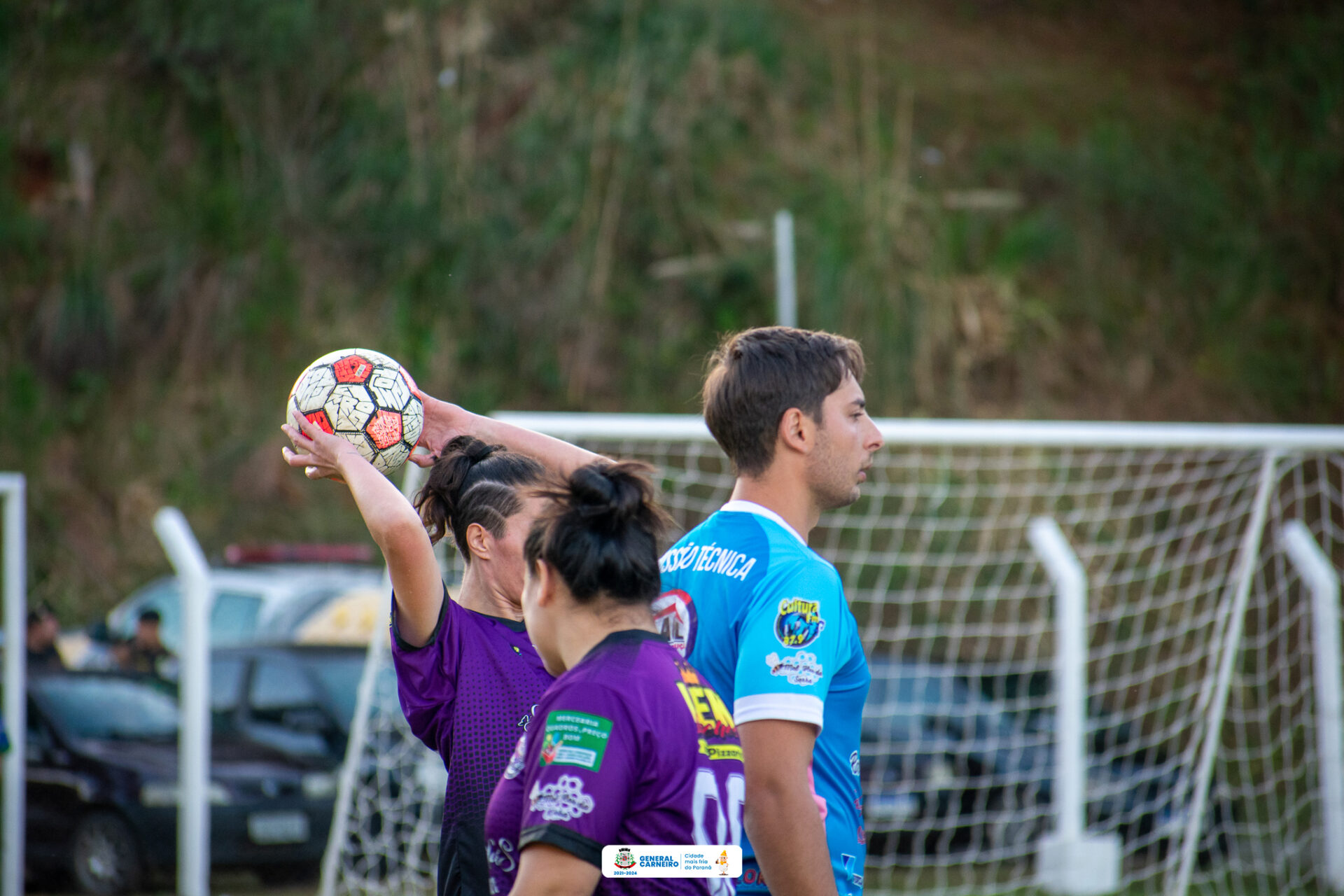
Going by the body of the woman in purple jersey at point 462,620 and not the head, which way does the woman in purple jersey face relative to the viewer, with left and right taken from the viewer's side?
facing to the right of the viewer

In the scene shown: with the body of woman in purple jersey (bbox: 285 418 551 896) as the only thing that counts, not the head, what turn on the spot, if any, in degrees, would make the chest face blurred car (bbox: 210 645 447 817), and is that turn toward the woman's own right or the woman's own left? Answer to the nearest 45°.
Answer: approximately 90° to the woman's own left

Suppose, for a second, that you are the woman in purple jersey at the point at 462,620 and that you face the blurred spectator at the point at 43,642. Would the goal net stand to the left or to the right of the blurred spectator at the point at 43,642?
right

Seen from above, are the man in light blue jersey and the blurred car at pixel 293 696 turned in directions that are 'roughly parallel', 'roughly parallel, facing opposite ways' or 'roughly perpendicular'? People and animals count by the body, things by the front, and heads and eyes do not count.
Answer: roughly perpendicular

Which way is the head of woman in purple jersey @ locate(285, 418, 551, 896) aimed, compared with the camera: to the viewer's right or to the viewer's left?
to the viewer's right

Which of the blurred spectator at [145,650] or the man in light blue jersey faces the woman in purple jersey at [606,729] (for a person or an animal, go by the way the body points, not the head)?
the blurred spectator

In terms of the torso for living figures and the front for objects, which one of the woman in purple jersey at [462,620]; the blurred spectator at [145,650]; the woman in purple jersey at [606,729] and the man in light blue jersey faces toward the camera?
the blurred spectator

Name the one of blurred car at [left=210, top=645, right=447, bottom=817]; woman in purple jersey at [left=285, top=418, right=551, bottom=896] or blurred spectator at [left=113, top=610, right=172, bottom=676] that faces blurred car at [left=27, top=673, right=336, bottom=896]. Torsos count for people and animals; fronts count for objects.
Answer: the blurred spectator

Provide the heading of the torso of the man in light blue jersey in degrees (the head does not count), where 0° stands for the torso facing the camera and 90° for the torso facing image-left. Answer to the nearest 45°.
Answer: approximately 225°

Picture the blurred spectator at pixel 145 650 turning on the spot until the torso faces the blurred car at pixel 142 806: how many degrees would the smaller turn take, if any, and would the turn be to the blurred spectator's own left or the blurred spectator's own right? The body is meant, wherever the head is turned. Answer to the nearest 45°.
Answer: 0° — they already face it

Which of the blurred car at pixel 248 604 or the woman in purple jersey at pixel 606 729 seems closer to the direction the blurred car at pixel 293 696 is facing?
the woman in purple jersey

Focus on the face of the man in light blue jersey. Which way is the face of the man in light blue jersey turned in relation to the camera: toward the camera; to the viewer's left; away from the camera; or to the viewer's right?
to the viewer's right

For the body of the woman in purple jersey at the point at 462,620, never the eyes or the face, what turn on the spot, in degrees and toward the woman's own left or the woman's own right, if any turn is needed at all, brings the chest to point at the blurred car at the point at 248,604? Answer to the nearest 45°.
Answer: approximately 90° to the woman's own left

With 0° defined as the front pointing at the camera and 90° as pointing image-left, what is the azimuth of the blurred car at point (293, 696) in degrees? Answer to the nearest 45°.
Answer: approximately 315°
